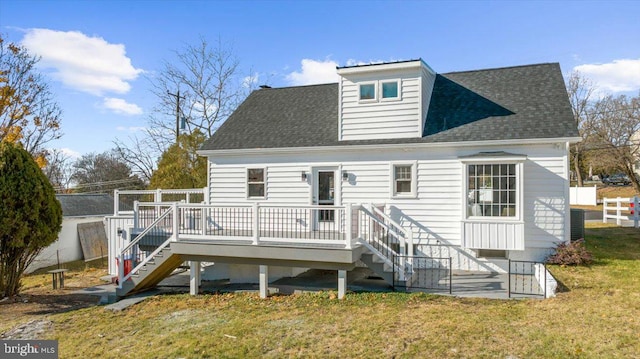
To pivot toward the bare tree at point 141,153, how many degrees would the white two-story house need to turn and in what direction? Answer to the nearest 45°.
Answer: approximately 135° to its right

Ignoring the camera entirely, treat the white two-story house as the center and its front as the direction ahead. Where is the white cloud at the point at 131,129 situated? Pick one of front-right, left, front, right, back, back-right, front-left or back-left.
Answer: back-right

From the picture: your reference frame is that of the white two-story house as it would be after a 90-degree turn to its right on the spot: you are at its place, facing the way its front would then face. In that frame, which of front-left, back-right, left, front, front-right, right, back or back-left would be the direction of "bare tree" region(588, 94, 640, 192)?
back-right

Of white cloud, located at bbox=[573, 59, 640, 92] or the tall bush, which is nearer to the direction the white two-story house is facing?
the tall bush

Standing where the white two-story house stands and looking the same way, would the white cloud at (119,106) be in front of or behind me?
behind

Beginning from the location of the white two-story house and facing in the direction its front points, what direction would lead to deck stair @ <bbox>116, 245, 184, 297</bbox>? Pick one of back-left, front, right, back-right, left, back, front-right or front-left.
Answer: right

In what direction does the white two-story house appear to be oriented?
toward the camera

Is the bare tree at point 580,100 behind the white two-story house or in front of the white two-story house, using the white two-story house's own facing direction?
behind
